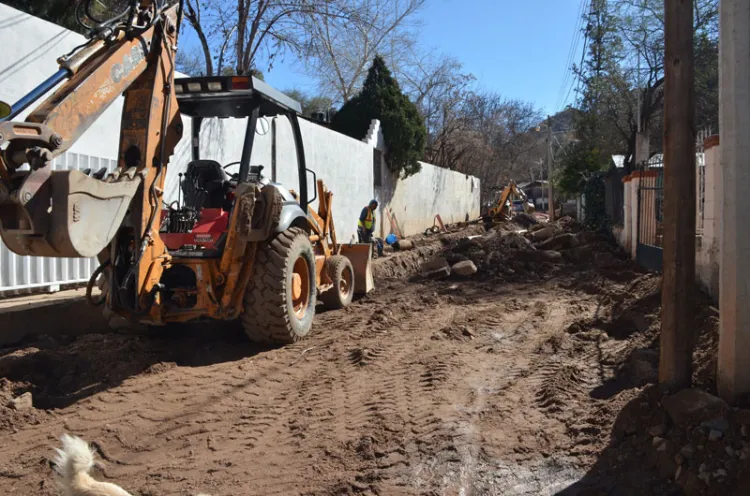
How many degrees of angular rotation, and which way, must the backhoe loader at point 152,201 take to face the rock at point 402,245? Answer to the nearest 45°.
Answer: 0° — it already faces it

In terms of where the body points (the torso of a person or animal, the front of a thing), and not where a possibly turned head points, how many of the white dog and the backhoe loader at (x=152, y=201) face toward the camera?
0

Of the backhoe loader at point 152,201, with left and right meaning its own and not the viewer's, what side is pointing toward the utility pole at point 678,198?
right

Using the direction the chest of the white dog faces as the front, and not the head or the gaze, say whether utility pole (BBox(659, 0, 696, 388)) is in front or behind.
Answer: in front

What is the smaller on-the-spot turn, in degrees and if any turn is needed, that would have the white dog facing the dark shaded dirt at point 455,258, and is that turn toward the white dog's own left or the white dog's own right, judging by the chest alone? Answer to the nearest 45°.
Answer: approximately 45° to the white dog's own left

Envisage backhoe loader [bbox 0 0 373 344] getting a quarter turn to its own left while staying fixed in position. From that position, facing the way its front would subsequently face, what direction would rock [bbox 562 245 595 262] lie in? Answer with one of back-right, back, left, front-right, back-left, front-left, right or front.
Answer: right

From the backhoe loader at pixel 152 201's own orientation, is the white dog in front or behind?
behind

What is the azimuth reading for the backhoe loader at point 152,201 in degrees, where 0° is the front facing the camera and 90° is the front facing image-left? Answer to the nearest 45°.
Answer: approximately 225°
